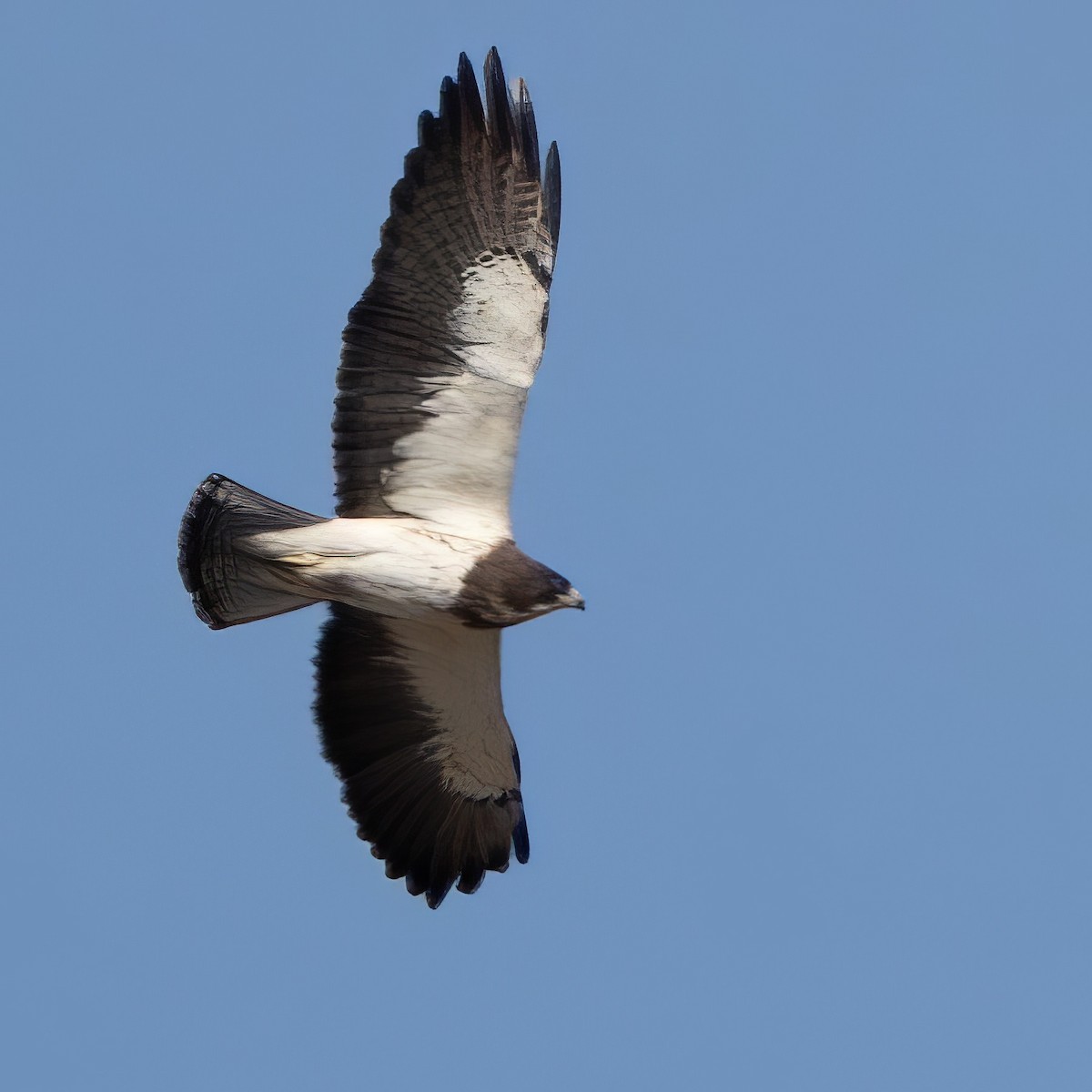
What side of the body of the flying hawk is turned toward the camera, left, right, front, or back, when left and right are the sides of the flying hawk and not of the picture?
right
